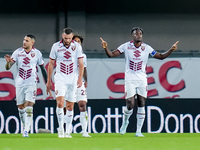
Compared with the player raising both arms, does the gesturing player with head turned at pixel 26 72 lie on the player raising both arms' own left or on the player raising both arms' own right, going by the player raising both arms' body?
on the player raising both arms' own right

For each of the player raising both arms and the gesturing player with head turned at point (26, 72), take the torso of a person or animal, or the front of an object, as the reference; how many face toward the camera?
2

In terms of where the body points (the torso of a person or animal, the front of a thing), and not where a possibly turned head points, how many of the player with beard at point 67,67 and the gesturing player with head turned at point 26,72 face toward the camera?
2

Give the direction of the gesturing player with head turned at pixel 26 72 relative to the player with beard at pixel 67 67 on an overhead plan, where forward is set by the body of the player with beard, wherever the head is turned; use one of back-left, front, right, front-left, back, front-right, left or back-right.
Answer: back-right

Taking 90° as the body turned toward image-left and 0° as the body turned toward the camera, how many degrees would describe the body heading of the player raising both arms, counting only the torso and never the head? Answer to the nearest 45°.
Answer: approximately 0°

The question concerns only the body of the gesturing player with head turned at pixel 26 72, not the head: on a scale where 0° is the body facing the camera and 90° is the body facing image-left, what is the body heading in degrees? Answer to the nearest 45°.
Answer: approximately 0°

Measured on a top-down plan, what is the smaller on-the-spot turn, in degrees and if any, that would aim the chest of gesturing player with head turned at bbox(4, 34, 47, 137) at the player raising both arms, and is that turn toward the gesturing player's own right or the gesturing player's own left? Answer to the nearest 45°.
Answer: approximately 90° to the gesturing player's own left
